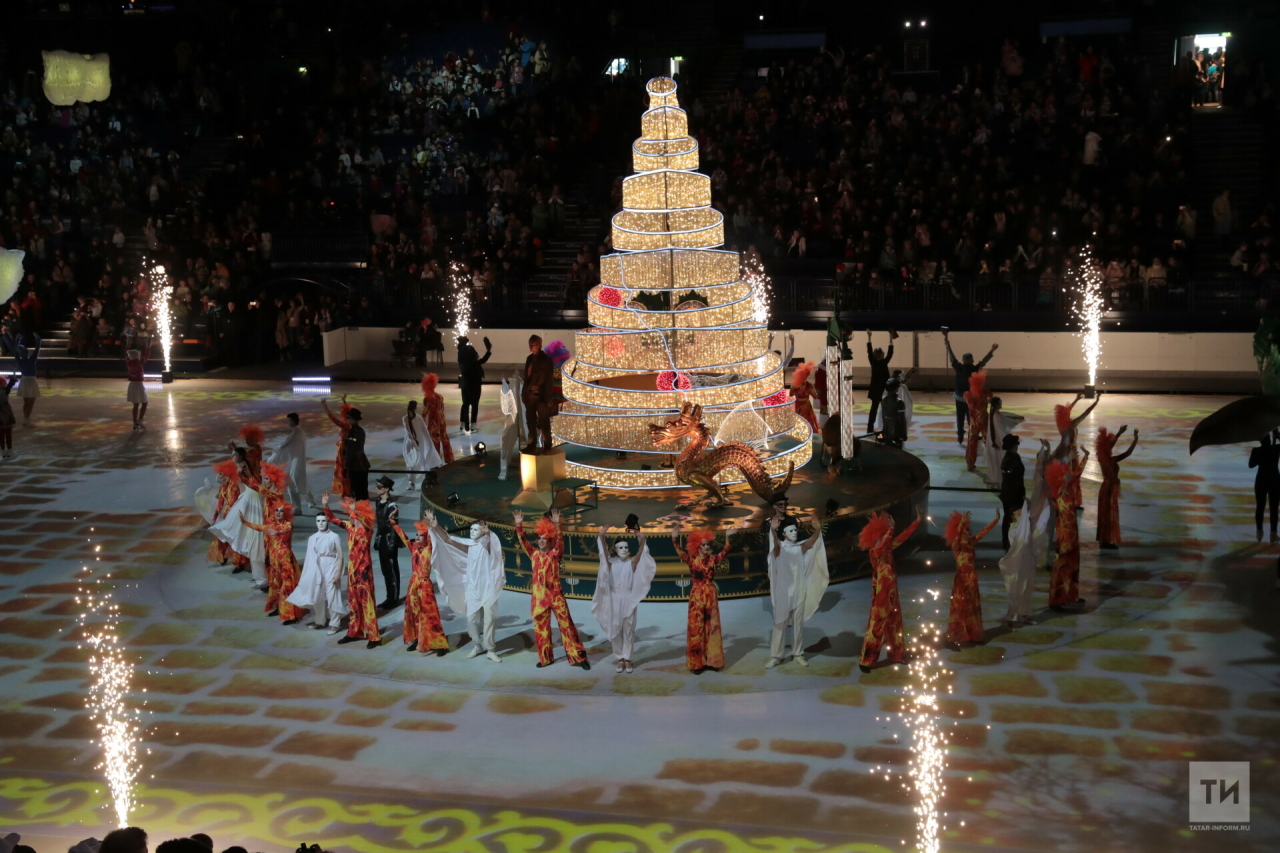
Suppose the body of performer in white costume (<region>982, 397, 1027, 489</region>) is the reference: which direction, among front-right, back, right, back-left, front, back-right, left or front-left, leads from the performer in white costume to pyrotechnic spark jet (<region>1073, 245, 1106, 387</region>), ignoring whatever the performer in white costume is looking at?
left

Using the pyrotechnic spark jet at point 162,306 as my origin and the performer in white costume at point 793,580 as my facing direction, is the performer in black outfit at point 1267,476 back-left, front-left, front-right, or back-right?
front-left

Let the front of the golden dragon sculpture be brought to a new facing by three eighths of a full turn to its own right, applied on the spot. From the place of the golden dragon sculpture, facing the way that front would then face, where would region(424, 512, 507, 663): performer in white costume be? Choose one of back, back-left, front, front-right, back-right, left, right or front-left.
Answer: back

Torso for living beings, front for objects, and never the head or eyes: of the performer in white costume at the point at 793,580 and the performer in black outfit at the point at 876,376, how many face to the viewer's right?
0

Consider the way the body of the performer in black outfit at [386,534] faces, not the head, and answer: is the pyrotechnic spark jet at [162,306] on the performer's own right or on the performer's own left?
on the performer's own right

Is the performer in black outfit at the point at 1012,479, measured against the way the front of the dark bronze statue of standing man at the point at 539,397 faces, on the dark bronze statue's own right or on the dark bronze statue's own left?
on the dark bronze statue's own left

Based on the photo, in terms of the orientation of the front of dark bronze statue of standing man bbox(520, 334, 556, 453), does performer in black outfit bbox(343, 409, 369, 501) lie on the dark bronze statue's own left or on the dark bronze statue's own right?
on the dark bronze statue's own right

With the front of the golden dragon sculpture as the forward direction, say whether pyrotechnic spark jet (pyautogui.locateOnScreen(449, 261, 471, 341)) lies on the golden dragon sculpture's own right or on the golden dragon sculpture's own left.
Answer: on the golden dragon sculpture's own right

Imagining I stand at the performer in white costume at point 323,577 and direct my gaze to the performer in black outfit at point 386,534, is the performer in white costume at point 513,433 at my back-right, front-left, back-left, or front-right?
front-left

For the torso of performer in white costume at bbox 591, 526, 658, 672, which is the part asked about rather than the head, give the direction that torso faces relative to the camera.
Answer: toward the camera

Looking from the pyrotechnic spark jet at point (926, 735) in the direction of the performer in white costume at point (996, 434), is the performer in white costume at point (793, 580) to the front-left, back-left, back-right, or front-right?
front-left

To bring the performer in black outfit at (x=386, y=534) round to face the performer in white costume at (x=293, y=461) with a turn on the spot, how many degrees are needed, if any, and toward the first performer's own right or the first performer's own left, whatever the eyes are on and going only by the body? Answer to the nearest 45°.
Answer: approximately 135° to the first performer's own right

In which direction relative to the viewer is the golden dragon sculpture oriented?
to the viewer's left
